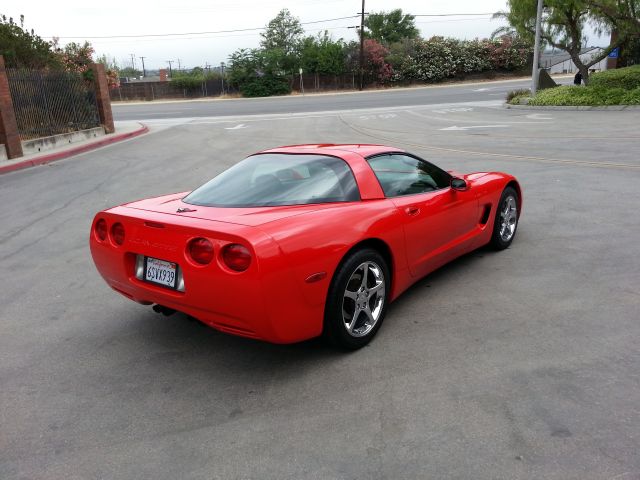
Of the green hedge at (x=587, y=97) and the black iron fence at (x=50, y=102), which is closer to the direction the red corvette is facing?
the green hedge

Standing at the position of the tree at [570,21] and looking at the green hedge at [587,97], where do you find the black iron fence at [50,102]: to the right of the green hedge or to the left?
right

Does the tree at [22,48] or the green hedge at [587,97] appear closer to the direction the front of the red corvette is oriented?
the green hedge

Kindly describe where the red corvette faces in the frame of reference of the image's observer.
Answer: facing away from the viewer and to the right of the viewer

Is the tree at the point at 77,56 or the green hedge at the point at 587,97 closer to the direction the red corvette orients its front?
the green hedge

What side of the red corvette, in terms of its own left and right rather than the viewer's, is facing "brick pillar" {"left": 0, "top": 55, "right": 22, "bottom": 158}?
left

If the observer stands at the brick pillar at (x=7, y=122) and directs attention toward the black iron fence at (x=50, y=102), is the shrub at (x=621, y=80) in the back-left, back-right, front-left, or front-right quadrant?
front-right

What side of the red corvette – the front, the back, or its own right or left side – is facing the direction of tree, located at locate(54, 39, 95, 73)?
left

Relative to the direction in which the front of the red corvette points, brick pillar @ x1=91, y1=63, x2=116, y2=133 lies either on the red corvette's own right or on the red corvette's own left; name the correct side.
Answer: on the red corvette's own left

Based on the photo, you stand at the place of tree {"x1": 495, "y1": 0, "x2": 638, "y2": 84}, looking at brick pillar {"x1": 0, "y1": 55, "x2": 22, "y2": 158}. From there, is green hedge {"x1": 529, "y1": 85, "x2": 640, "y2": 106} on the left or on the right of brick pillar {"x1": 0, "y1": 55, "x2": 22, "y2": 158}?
left

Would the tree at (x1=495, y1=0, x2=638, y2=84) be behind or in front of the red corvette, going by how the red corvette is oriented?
in front

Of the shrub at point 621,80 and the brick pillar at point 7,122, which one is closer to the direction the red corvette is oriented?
the shrub

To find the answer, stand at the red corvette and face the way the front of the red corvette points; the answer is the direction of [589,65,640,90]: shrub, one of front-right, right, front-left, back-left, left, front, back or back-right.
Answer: front

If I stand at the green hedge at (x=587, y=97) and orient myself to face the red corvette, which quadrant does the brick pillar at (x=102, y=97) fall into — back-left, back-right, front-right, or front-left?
front-right

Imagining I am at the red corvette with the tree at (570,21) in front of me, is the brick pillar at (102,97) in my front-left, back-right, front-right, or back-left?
front-left
